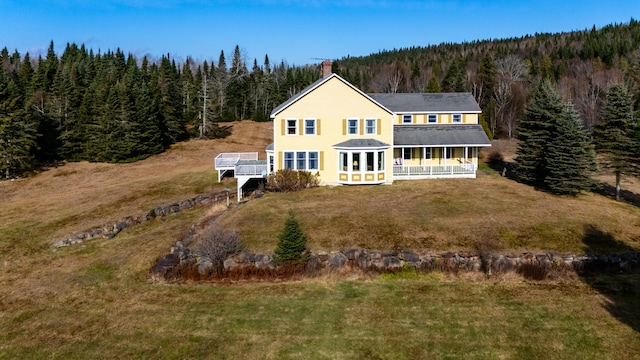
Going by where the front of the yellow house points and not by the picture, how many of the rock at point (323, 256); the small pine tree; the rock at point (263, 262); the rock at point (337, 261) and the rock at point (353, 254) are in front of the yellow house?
5

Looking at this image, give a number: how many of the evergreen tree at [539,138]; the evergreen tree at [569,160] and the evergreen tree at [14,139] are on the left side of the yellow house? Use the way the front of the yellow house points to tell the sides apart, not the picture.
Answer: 2

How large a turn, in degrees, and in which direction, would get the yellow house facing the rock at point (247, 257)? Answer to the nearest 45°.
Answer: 0° — it already faces it

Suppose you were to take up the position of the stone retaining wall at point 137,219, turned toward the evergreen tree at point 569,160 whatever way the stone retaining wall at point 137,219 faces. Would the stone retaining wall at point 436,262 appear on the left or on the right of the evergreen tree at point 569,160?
right

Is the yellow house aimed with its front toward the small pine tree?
yes

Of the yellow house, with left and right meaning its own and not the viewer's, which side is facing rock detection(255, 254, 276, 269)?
front

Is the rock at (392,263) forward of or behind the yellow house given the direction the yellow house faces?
forward

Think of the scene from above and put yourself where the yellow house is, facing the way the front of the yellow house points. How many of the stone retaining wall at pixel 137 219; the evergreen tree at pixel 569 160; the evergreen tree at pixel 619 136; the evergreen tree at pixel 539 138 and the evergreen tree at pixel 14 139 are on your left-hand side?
3

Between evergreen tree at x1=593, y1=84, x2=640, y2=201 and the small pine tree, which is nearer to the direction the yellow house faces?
the small pine tree

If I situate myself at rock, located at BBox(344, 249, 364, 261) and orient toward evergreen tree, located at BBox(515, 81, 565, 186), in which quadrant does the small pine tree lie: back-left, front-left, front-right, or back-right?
back-left

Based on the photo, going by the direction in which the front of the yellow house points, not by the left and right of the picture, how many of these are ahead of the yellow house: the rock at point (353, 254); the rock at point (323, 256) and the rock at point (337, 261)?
3

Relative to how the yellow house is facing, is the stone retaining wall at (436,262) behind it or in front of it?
in front

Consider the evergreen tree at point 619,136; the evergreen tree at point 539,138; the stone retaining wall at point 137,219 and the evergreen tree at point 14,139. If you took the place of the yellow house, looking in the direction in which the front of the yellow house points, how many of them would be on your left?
2

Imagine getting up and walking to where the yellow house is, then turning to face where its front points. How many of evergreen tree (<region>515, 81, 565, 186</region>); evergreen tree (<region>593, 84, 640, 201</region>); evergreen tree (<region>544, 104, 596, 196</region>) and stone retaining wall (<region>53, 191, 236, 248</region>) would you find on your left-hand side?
3

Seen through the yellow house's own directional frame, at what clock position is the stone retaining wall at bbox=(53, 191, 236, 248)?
The stone retaining wall is roughly at 2 o'clock from the yellow house.

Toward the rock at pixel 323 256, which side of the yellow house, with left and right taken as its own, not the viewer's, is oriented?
front

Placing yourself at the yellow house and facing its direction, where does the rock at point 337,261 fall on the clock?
The rock is roughly at 12 o'clock from the yellow house.

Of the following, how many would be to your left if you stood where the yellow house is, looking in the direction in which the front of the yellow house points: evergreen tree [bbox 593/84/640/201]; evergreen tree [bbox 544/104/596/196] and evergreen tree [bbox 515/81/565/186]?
3

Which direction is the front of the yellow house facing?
toward the camera

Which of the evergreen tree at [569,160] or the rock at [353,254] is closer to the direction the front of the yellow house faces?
the rock

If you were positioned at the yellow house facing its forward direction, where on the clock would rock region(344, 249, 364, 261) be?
The rock is roughly at 12 o'clock from the yellow house.
